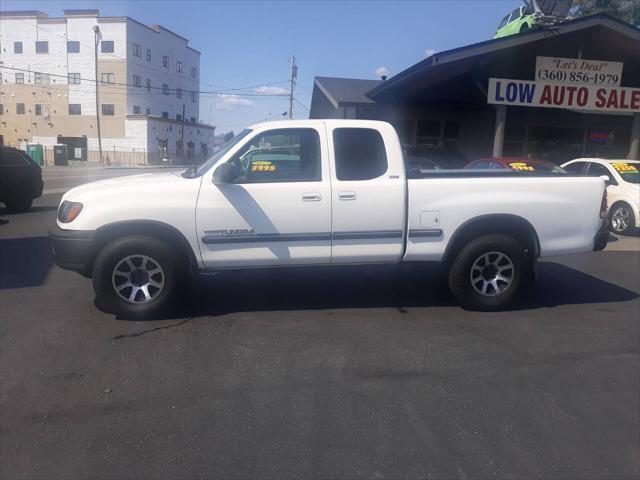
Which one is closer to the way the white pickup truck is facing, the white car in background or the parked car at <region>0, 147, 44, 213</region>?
the parked car

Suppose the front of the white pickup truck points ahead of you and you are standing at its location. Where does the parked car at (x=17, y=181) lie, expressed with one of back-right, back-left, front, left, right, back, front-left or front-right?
front-right

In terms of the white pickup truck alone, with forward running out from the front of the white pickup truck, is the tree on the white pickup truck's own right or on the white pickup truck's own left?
on the white pickup truck's own right

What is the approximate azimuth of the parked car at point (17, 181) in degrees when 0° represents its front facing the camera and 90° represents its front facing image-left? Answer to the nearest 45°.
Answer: approximately 90°

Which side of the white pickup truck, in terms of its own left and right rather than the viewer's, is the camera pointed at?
left

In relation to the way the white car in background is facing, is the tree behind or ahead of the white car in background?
behind

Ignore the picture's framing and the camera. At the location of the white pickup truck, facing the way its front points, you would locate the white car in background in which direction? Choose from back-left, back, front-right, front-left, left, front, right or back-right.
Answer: back-right

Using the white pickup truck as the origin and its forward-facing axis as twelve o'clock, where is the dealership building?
The dealership building is roughly at 4 o'clock from the white pickup truck.

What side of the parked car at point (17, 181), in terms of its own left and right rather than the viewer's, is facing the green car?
back
